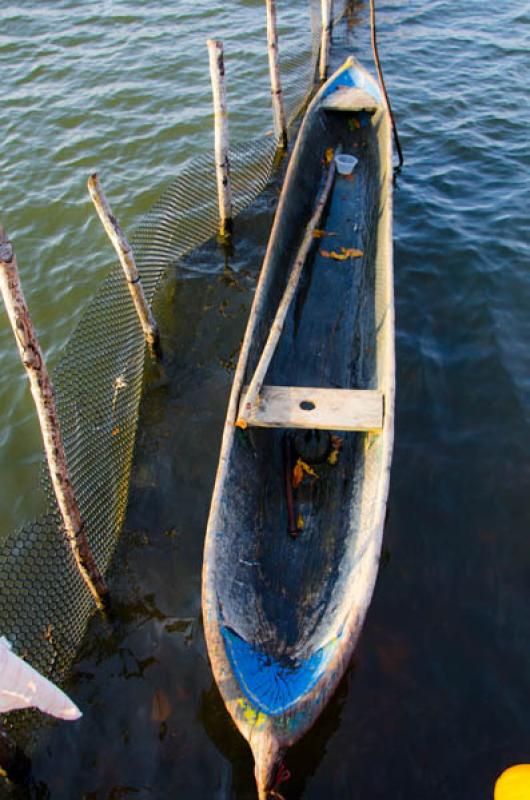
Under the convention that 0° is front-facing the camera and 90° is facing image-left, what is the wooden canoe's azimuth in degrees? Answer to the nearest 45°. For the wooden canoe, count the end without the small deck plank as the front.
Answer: approximately 0°
